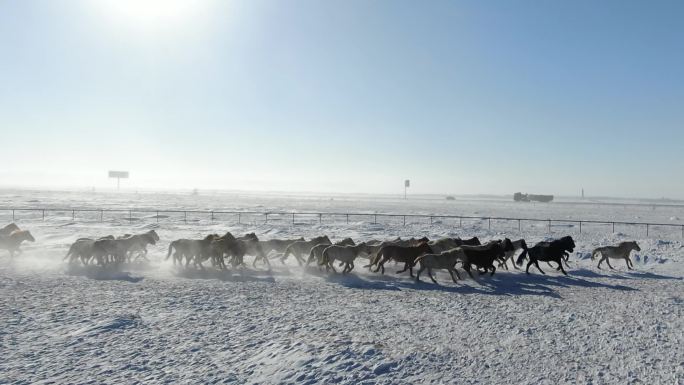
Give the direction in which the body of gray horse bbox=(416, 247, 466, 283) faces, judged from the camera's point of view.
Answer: to the viewer's right

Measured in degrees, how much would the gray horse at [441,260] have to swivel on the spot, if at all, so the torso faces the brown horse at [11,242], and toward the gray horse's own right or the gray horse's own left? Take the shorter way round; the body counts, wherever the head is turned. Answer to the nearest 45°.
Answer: approximately 180°

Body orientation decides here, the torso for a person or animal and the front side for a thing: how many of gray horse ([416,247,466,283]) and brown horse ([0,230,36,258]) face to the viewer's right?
2

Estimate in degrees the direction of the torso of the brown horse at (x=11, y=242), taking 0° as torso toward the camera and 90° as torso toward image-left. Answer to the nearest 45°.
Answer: approximately 270°

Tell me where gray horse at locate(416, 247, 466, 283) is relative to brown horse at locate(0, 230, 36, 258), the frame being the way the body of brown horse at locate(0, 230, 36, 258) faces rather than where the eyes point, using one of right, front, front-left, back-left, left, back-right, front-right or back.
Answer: front-right
